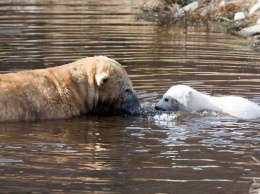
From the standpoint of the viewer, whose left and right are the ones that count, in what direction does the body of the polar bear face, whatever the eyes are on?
facing to the right of the viewer

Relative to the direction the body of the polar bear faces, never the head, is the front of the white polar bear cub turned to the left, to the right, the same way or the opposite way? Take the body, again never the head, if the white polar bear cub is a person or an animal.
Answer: the opposite way

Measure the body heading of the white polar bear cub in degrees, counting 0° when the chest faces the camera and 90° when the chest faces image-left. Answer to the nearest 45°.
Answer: approximately 90°

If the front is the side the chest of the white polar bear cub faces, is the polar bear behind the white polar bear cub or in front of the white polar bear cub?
in front

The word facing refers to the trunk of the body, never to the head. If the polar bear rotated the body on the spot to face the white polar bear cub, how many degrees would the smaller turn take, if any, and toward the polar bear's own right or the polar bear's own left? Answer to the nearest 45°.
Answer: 0° — it already faces it

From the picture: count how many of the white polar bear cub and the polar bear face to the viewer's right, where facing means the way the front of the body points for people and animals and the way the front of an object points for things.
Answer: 1
